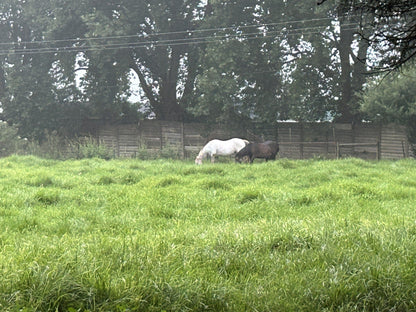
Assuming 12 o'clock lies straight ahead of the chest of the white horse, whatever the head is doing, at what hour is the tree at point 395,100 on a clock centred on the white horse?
The tree is roughly at 6 o'clock from the white horse.

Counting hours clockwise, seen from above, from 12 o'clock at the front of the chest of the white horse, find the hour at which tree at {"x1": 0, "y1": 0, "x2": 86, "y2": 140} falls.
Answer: The tree is roughly at 1 o'clock from the white horse.

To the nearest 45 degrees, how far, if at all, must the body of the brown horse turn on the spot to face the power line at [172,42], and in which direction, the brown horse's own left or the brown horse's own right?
approximately 45° to the brown horse's own right

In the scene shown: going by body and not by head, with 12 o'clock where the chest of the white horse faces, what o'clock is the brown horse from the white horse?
The brown horse is roughly at 7 o'clock from the white horse.

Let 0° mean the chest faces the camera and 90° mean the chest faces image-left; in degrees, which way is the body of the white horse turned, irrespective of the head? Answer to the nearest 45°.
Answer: approximately 90°

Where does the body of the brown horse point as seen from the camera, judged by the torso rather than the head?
to the viewer's left

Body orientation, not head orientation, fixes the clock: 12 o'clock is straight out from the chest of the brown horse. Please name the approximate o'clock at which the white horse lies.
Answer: The white horse is roughly at 1 o'clock from the brown horse.

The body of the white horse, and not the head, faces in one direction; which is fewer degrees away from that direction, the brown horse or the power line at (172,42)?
the power line

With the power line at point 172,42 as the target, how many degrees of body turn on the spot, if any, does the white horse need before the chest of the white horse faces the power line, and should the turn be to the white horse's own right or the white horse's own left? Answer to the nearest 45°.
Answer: approximately 45° to the white horse's own right

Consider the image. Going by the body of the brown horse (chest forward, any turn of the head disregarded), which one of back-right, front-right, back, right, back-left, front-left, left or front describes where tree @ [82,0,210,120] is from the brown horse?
front-right

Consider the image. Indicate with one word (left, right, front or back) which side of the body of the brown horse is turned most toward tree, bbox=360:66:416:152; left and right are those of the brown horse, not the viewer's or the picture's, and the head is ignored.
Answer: back

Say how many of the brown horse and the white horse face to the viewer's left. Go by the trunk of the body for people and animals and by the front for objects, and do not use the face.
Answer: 2

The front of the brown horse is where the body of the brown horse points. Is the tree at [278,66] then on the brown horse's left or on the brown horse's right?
on the brown horse's right
